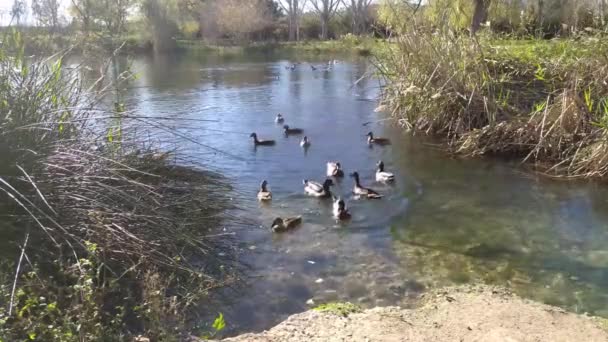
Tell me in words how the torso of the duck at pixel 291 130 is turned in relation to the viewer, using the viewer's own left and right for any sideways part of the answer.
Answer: facing to the left of the viewer

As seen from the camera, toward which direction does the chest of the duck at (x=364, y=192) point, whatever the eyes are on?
to the viewer's left

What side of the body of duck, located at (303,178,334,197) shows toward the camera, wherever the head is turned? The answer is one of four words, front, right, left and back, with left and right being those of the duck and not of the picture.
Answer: right

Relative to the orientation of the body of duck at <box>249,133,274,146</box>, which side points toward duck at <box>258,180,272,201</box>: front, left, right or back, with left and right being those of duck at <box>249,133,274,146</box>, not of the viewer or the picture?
left

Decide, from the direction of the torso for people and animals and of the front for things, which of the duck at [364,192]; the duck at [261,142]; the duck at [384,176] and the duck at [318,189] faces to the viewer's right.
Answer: the duck at [318,189]

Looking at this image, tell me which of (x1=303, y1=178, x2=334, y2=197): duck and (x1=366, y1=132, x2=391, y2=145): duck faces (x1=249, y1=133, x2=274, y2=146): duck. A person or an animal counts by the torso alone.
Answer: (x1=366, y1=132, x2=391, y2=145): duck

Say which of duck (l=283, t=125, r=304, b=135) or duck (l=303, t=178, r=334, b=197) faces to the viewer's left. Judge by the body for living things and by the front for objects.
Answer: duck (l=283, t=125, r=304, b=135)

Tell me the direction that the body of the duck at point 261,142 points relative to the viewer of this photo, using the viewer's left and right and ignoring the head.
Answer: facing to the left of the viewer

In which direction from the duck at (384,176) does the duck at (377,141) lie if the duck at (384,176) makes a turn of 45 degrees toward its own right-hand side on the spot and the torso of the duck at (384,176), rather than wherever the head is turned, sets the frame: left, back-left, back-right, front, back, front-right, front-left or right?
front-right

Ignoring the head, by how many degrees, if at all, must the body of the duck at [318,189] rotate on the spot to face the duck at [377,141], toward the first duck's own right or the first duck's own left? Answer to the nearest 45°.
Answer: approximately 90° to the first duck's own left

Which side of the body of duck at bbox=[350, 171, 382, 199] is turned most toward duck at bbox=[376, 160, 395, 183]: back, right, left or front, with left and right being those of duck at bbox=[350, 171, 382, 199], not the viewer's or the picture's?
right

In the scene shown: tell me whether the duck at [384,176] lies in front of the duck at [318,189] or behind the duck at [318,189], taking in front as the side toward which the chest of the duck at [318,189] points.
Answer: in front

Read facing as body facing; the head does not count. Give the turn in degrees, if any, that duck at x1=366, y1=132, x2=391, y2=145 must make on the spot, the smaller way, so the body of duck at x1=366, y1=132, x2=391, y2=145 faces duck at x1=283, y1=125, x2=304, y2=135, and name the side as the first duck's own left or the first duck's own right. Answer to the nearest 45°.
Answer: approximately 45° to the first duck's own right

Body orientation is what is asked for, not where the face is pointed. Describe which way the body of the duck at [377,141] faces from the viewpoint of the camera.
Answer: to the viewer's left

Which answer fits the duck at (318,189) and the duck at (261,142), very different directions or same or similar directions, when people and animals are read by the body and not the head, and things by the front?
very different directions
